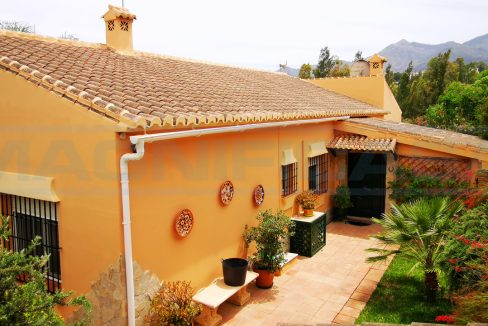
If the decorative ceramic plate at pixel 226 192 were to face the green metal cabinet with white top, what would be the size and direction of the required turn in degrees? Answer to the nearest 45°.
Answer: approximately 90° to its left

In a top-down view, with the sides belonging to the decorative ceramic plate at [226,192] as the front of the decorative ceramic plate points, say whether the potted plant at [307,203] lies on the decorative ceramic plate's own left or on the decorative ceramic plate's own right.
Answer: on the decorative ceramic plate's own left

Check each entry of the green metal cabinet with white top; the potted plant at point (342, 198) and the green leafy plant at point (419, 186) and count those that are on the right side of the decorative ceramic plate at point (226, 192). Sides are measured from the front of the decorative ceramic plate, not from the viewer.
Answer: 0

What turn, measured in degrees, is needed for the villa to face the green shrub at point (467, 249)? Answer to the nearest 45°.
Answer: approximately 45° to its left

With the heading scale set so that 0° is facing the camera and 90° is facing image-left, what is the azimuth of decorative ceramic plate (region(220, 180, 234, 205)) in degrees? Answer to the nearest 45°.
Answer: approximately 315°

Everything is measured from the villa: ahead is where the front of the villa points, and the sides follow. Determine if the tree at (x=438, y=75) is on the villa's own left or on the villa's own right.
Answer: on the villa's own left

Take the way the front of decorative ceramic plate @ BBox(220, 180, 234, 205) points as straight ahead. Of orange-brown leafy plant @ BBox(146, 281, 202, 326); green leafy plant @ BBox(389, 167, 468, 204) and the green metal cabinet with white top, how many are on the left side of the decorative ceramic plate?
2

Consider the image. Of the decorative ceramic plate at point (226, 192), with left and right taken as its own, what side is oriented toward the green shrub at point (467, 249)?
front

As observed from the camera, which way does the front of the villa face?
facing the viewer and to the right of the viewer

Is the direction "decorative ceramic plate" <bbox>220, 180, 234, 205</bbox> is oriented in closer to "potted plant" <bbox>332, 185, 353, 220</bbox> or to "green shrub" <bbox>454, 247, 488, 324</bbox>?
the green shrub

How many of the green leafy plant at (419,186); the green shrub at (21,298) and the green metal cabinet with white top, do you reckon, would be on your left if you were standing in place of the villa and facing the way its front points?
2
